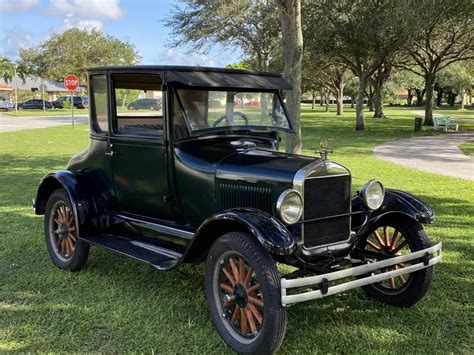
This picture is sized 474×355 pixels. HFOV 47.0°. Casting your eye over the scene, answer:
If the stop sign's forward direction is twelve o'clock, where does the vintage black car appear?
The vintage black car is roughly at 12 o'clock from the stop sign.

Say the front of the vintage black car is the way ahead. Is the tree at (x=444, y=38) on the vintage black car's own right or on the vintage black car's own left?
on the vintage black car's own left

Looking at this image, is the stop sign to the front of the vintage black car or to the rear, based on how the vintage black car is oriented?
to the rear

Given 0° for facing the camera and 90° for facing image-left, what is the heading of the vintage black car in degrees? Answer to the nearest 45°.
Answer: approximately 315°

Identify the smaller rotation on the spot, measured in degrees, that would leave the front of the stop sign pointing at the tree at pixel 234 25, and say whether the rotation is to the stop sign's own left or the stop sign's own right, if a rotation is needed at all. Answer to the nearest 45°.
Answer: approximately 45° to the stop sign's own left

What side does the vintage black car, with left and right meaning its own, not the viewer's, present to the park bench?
left

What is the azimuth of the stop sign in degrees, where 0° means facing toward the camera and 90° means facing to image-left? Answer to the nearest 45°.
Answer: approximately 0°

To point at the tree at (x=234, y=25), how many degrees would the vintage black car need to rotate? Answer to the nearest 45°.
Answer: approximately 135° to its left
